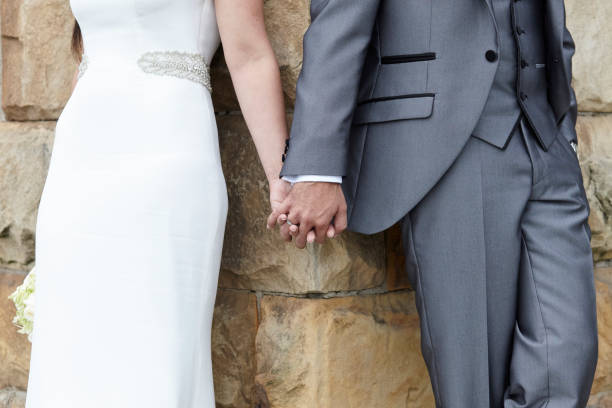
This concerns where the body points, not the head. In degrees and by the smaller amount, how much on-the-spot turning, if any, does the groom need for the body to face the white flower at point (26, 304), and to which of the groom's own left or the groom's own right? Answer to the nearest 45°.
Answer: approximately 135° to the groom's own right

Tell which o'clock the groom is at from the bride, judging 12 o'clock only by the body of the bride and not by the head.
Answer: The groom is roughly at 8 o'clock from the bride.

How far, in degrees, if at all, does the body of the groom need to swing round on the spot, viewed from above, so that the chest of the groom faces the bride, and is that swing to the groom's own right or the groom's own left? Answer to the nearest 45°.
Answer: approximately 135° to the groom's own right
